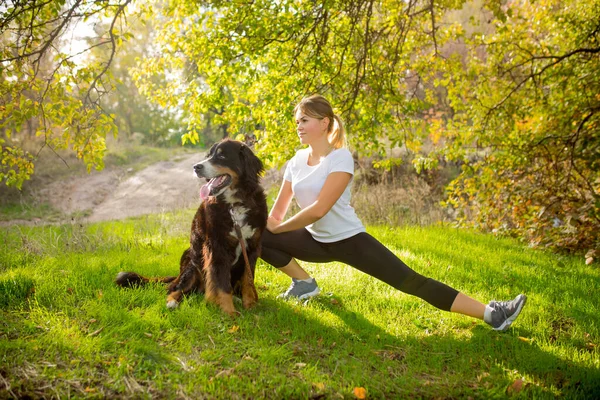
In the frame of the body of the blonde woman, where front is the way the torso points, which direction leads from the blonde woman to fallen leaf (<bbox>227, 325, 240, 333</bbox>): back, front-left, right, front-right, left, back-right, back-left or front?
front

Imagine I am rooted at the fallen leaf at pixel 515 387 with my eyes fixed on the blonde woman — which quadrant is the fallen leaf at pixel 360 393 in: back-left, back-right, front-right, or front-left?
front-left

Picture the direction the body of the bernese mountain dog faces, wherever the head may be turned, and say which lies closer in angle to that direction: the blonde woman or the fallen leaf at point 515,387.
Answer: the fallen leaf

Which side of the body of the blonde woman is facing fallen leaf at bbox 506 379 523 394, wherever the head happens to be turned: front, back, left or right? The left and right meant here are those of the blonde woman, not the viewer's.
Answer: left

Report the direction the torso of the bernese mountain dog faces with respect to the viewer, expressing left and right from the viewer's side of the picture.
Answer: facing the viewer and to the right of the viewer

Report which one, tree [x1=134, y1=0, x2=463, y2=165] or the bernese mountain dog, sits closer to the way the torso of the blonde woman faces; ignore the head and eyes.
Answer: the bernese mountain dog

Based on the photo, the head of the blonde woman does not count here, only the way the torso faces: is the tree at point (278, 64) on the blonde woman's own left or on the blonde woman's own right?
on the blonde woman's own right

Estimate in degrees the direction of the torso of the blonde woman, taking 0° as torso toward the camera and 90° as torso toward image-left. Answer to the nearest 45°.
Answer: approximately 45°

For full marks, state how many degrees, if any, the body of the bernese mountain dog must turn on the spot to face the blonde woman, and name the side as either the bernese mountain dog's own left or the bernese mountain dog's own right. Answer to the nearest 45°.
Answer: approximately 45° to the bernese mountain dog's own left

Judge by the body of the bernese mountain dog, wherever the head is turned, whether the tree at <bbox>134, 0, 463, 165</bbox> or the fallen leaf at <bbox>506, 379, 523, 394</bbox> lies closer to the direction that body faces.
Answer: the fallen leaf

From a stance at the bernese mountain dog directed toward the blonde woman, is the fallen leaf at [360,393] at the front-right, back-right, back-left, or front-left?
front-right

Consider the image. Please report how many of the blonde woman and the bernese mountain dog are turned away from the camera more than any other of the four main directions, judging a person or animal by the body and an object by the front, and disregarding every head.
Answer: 0
